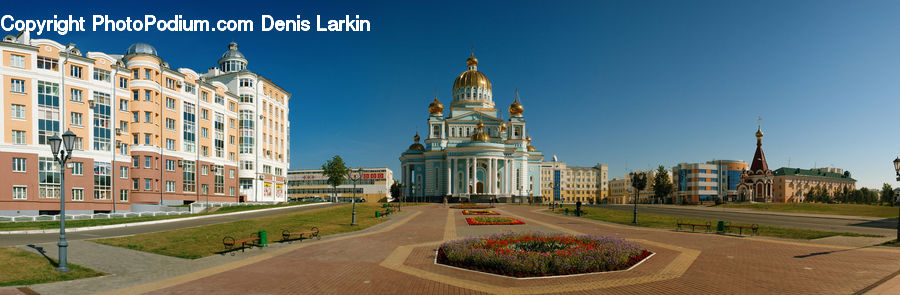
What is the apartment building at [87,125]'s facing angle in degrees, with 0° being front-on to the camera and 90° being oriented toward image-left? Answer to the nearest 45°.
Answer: approximately 315°

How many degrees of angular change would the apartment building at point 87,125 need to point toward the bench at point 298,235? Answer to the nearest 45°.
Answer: approximately 45° to its right
